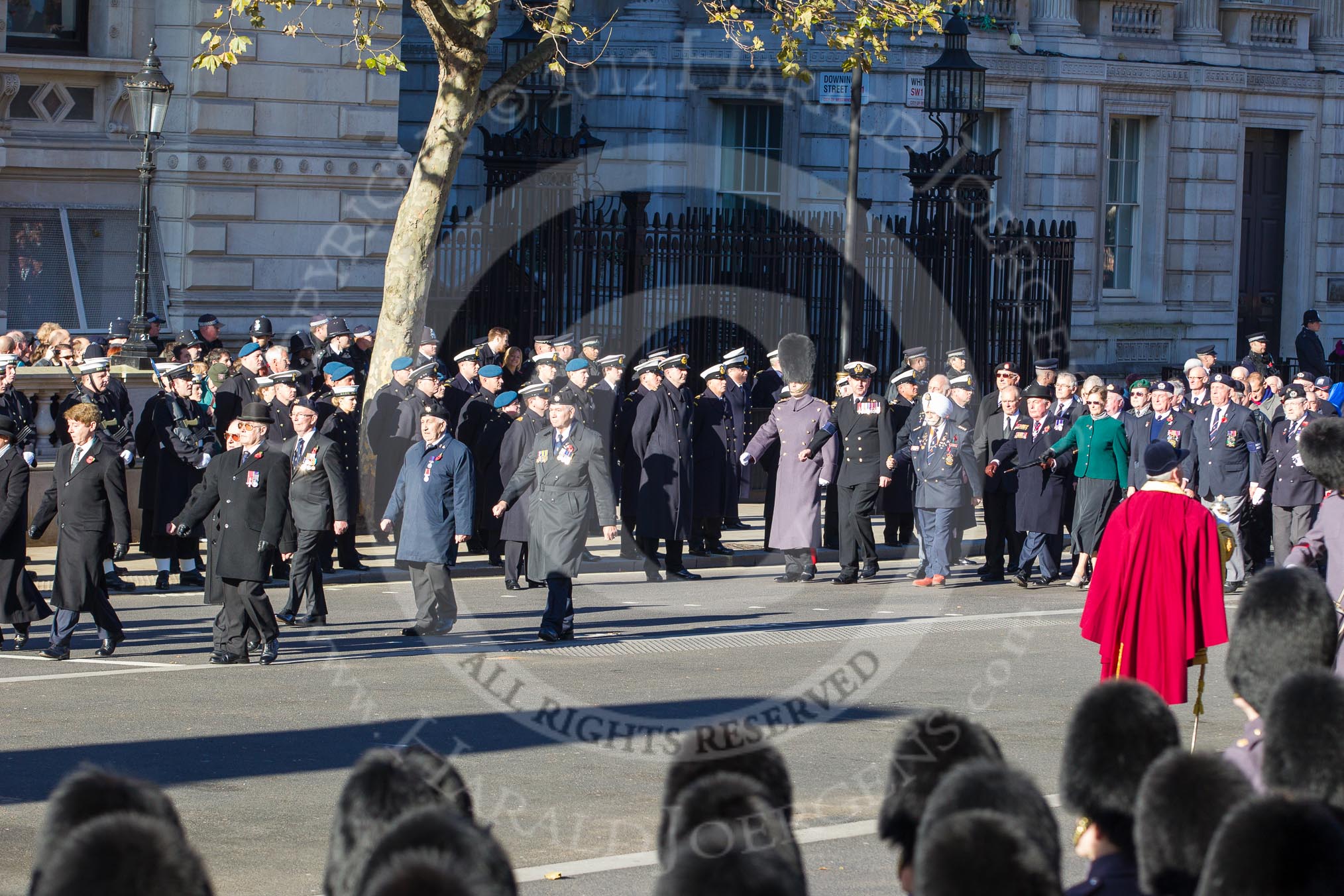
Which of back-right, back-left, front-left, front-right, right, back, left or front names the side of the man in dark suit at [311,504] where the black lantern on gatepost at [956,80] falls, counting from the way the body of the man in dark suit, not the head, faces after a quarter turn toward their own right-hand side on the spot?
right

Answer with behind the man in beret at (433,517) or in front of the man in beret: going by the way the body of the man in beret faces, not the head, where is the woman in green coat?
behind

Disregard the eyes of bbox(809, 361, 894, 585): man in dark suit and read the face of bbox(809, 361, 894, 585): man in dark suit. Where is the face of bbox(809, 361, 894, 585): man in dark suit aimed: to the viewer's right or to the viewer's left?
to the viewer's left

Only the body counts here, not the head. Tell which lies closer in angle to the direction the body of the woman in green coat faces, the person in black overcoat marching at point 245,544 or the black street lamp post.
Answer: the person in black overcoat marching

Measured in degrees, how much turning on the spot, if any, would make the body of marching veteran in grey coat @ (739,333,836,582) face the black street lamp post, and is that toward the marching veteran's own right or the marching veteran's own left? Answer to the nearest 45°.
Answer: approximately 45° to the marching veteran's own right

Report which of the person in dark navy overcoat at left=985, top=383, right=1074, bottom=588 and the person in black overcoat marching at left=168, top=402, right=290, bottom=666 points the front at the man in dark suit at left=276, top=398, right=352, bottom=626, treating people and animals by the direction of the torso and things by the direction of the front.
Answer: the person in dark navy overcoat at left=985, top=383, right=1074, bottom=588

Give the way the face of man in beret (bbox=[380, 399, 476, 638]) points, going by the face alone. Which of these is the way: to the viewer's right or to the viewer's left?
to the viewer's left

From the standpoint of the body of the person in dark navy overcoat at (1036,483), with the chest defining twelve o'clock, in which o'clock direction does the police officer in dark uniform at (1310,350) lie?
the police officer in dark uniform at (1310,350) is roughly at 5 o'clock from the person in dark navy overcoat at (1036,483).
